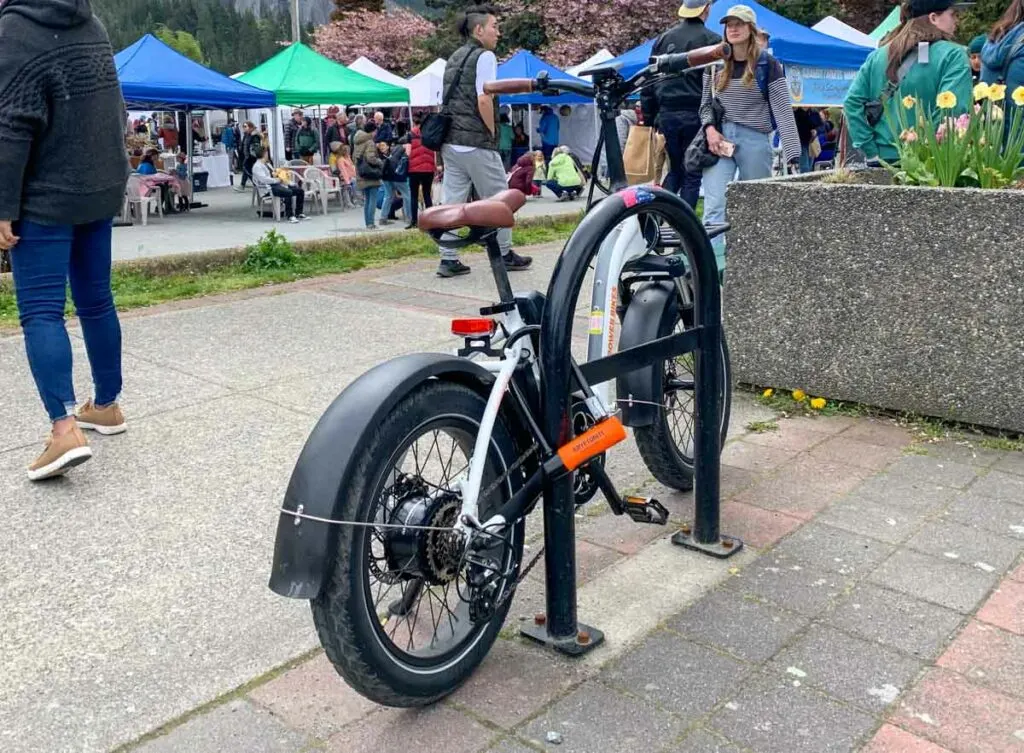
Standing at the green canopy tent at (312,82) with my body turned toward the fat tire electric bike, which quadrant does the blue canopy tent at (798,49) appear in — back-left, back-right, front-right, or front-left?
front-left

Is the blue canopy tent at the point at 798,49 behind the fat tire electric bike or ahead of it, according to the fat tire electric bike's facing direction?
ahead

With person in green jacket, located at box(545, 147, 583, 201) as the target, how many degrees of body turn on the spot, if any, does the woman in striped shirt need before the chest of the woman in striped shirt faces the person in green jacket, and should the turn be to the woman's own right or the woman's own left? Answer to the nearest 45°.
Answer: approximately 135° to the woman's own right

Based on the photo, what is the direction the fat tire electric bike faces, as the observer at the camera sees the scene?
facing away from the viewer and to the right of the viewer

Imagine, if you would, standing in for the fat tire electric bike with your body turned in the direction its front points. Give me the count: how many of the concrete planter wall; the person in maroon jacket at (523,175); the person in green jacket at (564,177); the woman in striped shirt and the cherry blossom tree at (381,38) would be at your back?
0

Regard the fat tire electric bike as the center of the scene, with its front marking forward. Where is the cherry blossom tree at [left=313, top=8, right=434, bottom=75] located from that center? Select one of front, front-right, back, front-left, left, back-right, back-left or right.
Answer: front-left

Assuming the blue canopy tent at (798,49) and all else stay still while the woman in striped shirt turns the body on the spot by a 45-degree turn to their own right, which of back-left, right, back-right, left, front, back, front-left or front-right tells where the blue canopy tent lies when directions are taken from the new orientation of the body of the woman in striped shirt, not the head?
right

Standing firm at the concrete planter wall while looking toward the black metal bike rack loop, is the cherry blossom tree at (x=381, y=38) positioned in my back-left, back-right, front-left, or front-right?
back-right

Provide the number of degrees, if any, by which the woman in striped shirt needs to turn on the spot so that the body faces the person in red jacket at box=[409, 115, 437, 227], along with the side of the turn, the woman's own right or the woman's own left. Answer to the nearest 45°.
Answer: approximately 90° to the woman's own right

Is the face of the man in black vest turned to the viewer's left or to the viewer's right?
to the viewer's right

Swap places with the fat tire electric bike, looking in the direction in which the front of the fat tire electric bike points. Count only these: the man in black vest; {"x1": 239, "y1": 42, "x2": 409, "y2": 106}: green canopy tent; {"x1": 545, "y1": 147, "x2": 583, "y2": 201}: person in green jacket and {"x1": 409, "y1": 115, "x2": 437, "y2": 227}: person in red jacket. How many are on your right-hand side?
0

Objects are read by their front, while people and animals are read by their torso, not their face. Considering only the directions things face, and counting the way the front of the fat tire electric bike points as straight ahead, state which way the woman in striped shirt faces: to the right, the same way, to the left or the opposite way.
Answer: the opposite way

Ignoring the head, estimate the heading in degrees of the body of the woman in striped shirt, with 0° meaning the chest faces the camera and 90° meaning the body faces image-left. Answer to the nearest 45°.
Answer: approximately 45°

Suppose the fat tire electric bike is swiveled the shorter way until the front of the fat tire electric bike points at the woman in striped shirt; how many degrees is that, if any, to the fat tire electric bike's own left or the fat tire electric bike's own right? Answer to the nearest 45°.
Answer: approximately 45° to the fat tire electric bike's own left

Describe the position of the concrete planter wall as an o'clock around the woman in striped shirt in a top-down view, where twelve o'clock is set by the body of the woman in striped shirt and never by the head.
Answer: The concrete planter wall is roughly at 10 o'clock from the woman in striped shirt.

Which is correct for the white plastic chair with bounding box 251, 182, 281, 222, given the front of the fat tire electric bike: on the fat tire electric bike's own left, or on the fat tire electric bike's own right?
on the fat tire electric bike's own left

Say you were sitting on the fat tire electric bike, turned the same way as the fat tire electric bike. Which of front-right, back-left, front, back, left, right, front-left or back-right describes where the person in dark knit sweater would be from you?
left
